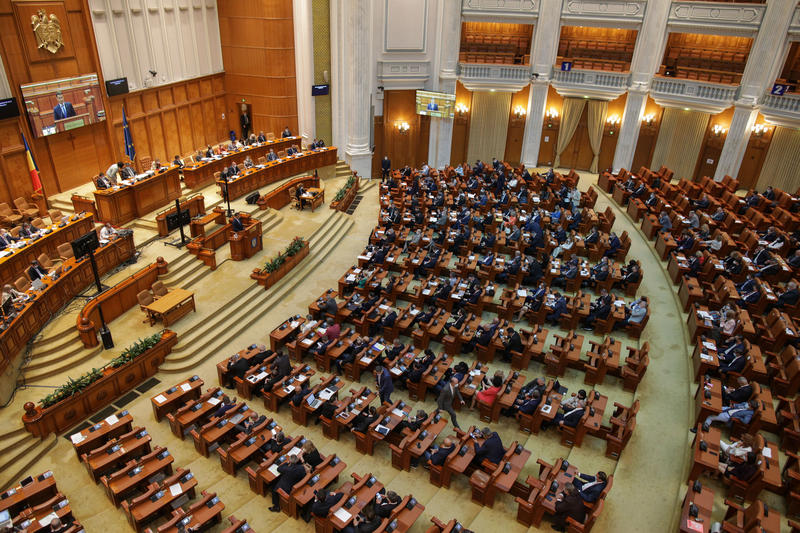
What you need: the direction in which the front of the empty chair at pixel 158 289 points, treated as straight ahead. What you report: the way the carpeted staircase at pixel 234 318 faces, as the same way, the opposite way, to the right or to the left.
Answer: the same way

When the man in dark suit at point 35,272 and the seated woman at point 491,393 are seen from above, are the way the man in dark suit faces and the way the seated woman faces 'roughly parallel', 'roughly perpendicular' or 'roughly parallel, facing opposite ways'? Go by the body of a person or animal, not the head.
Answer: roughly parallel, facing opposite ways

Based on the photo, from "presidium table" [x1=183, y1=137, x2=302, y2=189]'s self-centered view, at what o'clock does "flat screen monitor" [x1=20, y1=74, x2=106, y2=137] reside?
The flat screen monitor is roughly at 4 o'clock from the presidium table.

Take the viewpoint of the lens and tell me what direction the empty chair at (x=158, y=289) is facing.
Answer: facing the viewer and to the right of the viewer

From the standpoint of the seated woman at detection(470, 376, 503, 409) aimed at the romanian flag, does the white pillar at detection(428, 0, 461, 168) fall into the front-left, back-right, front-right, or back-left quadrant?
front-right

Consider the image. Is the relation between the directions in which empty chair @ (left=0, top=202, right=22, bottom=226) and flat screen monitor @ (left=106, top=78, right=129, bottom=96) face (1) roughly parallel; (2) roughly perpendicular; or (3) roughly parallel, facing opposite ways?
roughly parallel

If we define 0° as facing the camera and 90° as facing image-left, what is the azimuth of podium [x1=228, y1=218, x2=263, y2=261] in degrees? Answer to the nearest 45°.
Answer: approximately 315°

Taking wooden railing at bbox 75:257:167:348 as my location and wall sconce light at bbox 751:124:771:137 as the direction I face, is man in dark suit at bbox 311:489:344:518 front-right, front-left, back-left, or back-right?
front-right

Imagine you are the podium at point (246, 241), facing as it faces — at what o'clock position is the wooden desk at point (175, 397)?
The wooden desk is roughly at 2 o'clock from the podium.

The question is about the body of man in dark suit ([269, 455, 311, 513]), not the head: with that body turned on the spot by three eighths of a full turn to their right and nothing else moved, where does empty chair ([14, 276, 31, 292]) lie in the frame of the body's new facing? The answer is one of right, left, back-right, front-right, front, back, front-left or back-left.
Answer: back-left

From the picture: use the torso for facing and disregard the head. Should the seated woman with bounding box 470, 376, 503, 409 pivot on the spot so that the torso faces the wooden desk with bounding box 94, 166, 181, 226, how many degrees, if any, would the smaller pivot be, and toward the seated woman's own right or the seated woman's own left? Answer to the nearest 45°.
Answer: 0° — they already face it

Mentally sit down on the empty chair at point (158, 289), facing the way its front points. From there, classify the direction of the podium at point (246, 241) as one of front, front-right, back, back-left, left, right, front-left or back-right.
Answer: left

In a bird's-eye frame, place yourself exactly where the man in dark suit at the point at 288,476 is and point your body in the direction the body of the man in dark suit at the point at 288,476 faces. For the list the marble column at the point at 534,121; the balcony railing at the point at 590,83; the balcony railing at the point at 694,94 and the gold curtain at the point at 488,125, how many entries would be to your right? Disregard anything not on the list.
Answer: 4

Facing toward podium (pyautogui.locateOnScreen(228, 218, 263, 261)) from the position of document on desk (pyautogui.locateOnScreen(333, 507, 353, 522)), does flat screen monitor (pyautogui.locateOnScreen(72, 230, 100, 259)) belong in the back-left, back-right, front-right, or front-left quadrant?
front-left

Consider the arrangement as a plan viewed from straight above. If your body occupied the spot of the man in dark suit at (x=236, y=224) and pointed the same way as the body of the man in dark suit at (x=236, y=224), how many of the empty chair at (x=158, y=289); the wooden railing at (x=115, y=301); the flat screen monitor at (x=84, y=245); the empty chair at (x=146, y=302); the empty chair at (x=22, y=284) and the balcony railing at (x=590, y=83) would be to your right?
5

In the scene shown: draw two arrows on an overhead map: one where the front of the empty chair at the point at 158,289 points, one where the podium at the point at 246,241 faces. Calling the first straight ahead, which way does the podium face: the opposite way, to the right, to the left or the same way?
the same way

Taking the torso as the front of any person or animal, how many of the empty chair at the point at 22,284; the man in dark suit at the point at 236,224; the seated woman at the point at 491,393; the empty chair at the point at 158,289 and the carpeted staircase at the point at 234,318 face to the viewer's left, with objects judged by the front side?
1

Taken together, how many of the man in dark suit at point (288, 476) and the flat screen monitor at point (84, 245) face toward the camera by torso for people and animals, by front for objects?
0

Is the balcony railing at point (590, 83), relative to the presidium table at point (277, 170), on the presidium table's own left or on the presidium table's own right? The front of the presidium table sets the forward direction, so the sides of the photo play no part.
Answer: on the presidium table's own left

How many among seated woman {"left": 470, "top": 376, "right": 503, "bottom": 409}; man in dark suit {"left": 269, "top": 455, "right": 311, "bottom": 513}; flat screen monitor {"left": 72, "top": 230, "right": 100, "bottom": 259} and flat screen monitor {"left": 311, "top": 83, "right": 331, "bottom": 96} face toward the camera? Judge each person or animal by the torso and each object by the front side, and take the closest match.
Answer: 1
